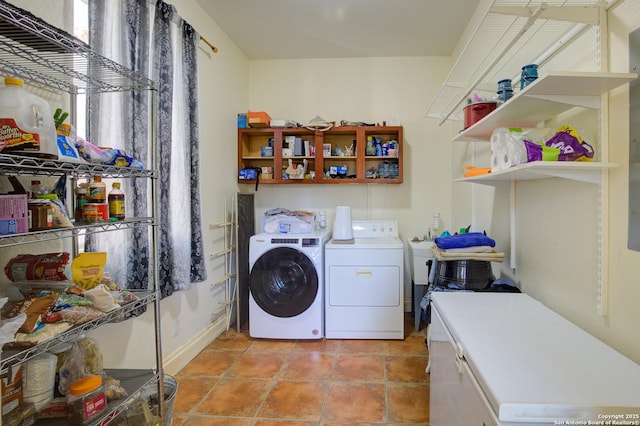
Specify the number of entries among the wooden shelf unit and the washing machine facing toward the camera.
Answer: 2

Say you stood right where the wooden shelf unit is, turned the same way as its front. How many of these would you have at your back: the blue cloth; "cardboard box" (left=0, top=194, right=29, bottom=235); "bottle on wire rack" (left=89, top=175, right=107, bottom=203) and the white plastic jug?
0

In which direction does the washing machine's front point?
toward the camera

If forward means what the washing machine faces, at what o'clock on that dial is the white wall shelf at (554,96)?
The white wall shelf is roughly at 11 o'clock from the washing machine.

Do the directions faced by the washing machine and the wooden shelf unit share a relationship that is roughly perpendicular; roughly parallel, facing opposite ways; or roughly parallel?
roughly parallel

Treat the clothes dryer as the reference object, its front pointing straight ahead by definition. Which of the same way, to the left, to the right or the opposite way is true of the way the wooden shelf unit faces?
the same way

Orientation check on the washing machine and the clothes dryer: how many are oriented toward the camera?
2

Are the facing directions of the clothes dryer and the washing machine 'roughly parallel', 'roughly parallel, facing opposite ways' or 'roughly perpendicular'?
roughly parallel

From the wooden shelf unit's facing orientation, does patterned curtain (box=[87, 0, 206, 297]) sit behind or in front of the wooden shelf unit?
in front

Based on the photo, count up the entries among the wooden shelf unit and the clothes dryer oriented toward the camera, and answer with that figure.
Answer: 2

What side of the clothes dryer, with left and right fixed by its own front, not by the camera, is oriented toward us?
front

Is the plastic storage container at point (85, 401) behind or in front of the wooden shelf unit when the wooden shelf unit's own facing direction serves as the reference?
in front
